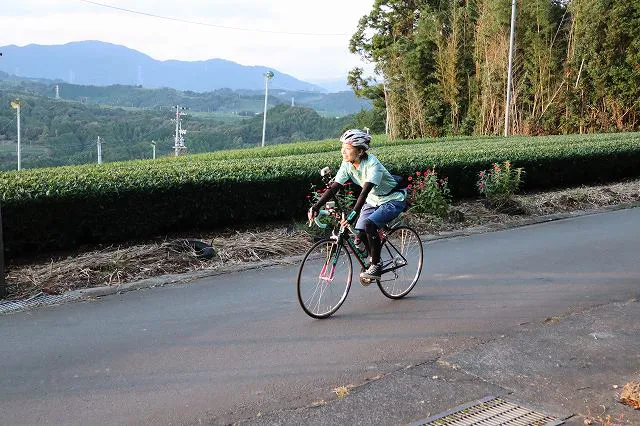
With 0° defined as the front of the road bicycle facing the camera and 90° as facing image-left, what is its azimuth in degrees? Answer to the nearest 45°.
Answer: approximately 45°

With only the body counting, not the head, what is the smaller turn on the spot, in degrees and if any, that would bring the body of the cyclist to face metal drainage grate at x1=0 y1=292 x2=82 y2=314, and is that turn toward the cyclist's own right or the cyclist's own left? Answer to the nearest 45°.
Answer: approximately 45° to the cyclist's own right

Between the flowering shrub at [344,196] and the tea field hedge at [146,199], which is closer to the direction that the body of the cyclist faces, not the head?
the tea field hedge

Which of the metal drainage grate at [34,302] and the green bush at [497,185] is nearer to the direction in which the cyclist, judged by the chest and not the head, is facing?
the metal drainage grate

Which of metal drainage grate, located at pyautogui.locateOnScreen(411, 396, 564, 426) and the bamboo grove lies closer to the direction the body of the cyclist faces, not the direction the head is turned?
the metal drainage grate

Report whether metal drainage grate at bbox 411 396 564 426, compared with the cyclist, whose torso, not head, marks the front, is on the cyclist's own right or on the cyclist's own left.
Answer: on the cyclist's own left

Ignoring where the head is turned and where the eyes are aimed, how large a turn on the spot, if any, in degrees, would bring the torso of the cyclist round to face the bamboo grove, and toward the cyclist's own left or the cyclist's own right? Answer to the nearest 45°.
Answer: approximately 135° to the cyclist's own right

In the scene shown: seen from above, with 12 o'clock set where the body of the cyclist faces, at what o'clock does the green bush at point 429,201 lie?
The green bush is roughly at 5 o'clock from the cyclist.

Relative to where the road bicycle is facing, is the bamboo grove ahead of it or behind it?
behind
